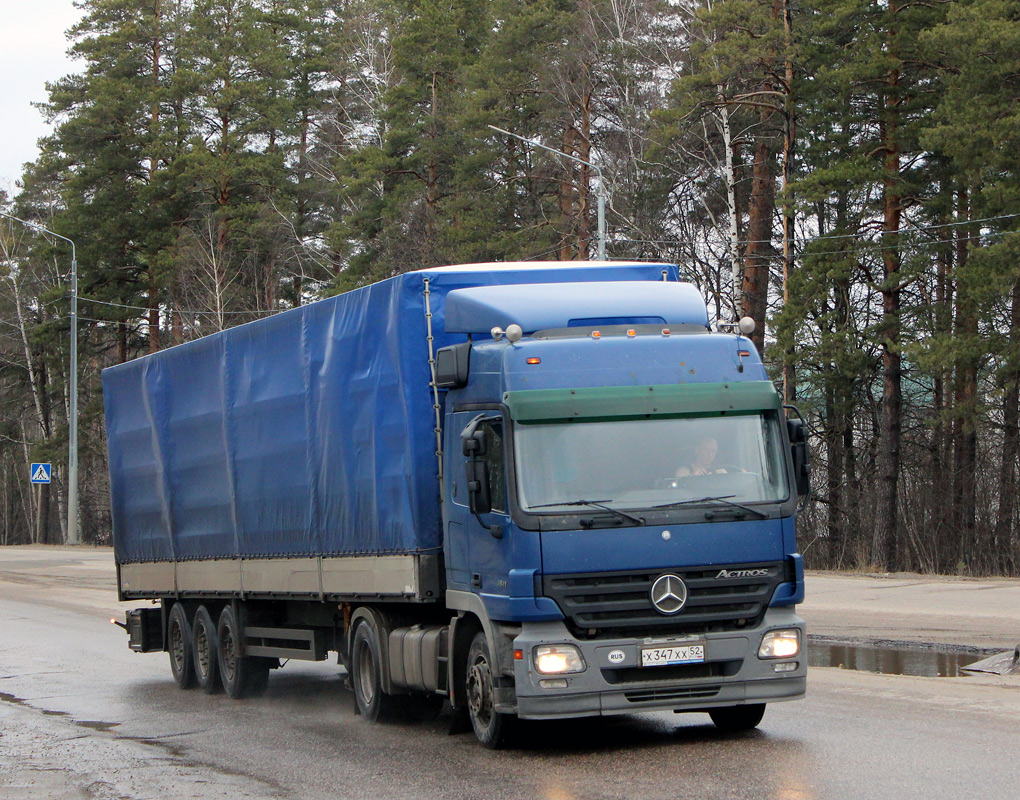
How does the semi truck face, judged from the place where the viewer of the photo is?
facing the viewer and to the right of the viewer

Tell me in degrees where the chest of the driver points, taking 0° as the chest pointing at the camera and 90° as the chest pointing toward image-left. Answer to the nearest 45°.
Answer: approximately 315°
